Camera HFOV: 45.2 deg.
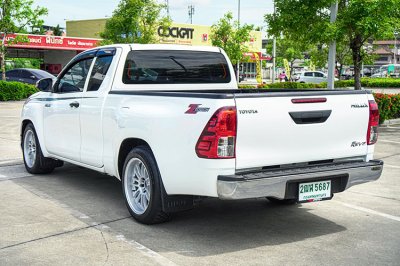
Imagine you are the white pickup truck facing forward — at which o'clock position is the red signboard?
The red signboard is roughly at 1 o'clock from the white pickup truck.

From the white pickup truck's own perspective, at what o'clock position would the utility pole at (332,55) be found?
The utility pole is roughly at 2 o'clock from the white pickup truck.

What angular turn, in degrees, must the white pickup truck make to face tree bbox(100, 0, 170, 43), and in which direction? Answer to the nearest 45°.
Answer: approximately 45° to its right

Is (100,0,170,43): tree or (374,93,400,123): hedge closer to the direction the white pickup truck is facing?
the tree

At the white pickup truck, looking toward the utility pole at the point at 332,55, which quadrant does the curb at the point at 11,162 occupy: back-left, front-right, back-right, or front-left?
front-left

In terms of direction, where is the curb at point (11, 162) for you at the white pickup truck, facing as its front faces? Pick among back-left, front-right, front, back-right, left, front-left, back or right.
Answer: front

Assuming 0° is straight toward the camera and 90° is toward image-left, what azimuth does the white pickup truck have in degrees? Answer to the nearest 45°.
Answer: approximately 135°

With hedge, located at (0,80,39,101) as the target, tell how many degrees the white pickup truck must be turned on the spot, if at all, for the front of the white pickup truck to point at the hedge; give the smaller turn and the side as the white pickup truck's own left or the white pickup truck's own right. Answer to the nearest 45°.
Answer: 0° — it already faces it

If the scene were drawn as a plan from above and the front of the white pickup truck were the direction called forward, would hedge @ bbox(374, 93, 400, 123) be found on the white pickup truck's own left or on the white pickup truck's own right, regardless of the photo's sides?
on the white pickup truck's own right

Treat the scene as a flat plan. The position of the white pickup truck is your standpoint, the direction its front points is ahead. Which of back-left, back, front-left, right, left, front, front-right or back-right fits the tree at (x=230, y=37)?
front-right

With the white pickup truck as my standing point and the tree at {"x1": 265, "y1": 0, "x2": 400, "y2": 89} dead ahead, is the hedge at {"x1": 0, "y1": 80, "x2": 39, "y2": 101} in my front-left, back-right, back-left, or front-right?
front-left

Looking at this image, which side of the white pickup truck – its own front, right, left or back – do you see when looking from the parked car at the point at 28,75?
front
